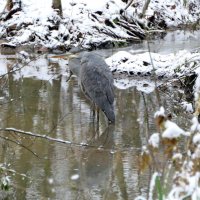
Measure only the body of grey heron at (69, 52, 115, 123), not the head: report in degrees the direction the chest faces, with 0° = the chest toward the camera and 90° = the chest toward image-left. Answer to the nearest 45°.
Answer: approximately 90°
